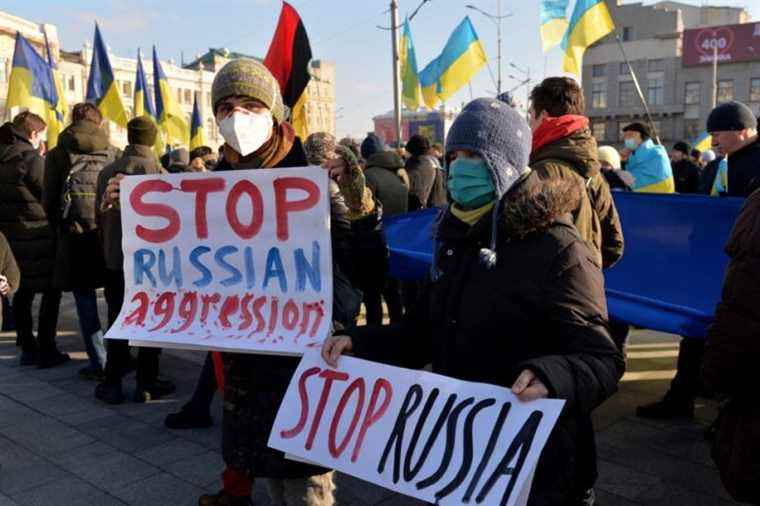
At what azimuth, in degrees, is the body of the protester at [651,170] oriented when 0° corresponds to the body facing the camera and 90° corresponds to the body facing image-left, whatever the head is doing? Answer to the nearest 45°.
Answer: approximately 45°

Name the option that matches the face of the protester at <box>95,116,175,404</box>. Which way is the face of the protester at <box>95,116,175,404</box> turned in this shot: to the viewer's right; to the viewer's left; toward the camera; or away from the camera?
away from the camera

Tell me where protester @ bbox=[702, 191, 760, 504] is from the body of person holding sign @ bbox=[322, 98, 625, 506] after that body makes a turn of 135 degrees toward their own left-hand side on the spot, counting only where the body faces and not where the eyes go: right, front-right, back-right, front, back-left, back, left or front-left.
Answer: front

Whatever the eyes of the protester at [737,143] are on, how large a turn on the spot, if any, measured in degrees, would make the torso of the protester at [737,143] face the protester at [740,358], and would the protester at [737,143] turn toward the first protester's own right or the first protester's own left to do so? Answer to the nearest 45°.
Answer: approximately 90° to the first protester's own left

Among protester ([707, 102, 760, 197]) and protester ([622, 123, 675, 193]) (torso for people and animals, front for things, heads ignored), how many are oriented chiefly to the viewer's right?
0

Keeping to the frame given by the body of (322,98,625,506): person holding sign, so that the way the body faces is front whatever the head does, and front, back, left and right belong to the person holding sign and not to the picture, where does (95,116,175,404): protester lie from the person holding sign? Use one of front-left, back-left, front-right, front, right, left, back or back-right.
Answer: right

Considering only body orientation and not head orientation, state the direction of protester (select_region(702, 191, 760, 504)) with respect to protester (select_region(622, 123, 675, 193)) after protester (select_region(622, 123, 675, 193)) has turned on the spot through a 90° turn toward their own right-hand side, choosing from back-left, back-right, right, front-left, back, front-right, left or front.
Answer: back-left

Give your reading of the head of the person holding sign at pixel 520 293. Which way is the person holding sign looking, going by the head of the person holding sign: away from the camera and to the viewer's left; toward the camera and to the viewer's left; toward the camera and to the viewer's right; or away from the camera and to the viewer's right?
toward the camera and to the viewer's left

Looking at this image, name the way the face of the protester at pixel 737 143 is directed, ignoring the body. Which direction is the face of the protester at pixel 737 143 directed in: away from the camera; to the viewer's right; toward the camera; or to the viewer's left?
to the viewer's left

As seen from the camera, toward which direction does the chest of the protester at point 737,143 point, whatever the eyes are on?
to the viewer's left
